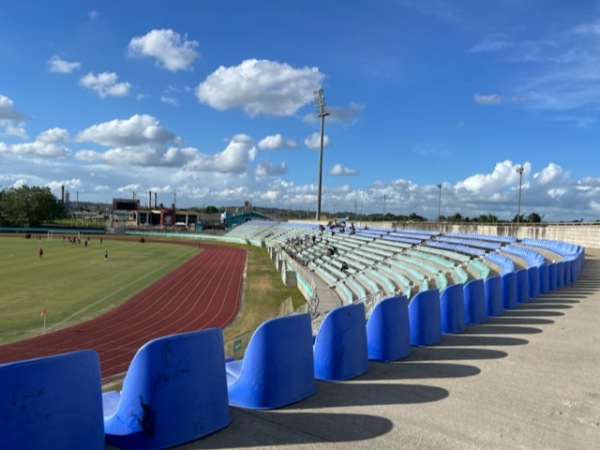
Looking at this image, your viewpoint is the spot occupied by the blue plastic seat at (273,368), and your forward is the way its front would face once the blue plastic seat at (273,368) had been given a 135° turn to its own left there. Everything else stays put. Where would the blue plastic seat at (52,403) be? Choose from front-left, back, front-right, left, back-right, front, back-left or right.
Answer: front-right

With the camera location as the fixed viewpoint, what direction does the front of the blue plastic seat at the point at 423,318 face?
facing away from the viewer and to the left of the viewer

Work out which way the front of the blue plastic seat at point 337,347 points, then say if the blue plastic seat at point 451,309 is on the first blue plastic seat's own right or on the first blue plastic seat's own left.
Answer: on the first blue plastic seat's own right

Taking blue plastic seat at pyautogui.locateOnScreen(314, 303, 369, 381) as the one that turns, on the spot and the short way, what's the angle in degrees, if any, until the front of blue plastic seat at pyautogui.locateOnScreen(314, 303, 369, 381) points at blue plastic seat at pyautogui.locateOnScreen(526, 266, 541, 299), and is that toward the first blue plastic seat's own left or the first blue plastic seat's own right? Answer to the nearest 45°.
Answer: approximately 90° to the first blue plastic seat's own right

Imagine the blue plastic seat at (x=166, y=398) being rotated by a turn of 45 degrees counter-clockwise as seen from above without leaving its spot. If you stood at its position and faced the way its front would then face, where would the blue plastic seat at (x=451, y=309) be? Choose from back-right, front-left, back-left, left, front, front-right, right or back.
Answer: back-right

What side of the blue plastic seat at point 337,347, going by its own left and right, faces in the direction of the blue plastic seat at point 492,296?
right

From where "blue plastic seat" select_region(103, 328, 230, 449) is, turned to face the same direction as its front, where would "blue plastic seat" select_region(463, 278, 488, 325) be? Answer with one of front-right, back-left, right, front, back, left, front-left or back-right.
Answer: right

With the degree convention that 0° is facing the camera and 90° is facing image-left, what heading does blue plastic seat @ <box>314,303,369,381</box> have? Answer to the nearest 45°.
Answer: approximately 135°

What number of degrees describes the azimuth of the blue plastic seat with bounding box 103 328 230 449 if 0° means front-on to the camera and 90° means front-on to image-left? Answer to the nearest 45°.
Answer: approximately 135°

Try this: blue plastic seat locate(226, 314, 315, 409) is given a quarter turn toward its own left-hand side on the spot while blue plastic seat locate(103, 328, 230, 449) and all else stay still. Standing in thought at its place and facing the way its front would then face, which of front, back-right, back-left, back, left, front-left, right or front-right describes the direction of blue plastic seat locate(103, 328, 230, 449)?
front

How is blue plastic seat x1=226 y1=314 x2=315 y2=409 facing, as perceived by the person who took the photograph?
facing away from the viewer and to the left of the viewer

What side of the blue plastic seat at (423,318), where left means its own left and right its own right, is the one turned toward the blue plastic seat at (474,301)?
right

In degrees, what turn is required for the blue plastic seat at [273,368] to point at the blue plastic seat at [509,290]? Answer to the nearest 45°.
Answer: approximately 90° to its right
